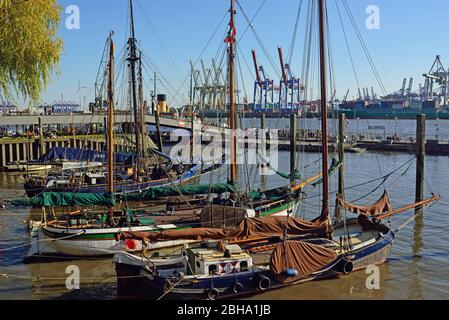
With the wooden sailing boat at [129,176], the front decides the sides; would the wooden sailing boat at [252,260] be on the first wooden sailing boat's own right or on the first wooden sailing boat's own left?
on the first wooden sailing boat's own right

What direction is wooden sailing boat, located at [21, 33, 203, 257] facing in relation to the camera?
to the viewer's right

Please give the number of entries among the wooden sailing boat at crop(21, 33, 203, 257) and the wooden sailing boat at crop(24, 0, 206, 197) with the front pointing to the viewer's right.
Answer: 2

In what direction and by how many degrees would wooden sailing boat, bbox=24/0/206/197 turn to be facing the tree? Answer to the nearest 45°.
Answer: approximately 90° to its right

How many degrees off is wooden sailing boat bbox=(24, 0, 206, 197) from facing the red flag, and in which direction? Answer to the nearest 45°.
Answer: approximately 45° to its right

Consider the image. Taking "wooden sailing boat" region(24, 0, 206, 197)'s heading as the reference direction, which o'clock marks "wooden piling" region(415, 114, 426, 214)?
The wooden piling is roughly at 1 o'clock from the wooden sailing boat.
